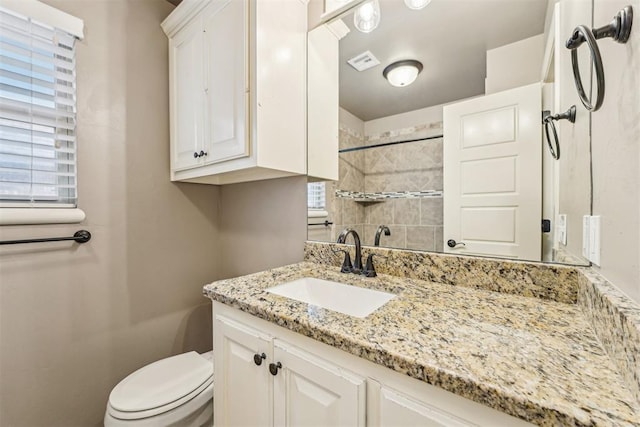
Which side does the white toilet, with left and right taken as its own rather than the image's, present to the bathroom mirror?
left

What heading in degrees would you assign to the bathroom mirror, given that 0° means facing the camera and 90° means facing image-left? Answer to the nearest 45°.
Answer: approximately 0°

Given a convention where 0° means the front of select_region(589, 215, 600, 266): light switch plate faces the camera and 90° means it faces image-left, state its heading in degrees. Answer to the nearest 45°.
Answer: approximately 90°

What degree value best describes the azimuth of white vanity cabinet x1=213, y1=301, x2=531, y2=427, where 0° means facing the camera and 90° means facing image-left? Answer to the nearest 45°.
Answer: approximately 45°

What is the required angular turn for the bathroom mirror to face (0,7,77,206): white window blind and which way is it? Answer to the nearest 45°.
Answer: approximately 45° to its right
